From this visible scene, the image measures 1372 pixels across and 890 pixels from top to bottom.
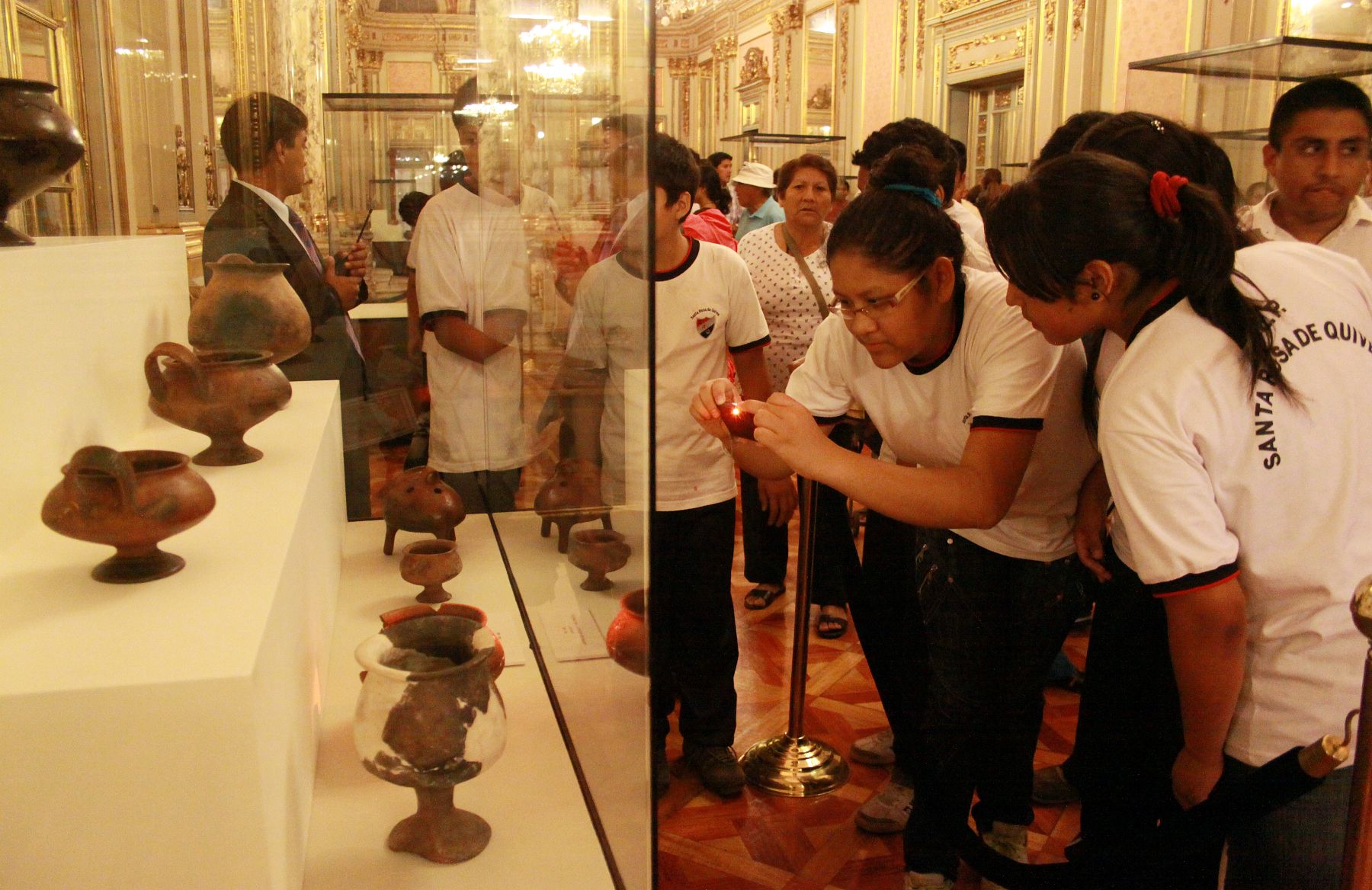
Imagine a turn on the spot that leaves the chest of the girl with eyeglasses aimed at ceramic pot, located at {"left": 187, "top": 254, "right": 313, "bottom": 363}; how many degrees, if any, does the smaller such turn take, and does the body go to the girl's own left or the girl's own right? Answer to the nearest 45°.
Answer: approximately 45° to the girl's own right

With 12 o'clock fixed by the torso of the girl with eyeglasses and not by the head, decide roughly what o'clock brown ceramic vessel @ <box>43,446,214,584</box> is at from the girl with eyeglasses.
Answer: The brown ceramic vessel is roughly at 12 o'clock from the girl with eyeglasses.

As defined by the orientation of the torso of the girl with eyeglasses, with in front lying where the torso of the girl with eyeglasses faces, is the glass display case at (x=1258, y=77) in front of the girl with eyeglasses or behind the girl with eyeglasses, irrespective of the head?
behind

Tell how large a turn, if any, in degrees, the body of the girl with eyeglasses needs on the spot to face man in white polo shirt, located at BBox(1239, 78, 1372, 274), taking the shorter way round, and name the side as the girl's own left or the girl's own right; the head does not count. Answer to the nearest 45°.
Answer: approximately 180°

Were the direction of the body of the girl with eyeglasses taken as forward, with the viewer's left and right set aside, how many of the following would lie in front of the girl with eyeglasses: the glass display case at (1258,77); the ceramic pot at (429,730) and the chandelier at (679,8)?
1

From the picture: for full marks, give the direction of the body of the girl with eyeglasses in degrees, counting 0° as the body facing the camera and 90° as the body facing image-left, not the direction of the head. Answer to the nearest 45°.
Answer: approximately 45°

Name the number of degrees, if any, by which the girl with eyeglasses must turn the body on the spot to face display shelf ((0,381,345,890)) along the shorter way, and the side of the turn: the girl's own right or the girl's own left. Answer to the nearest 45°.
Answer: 0° — they already face it
